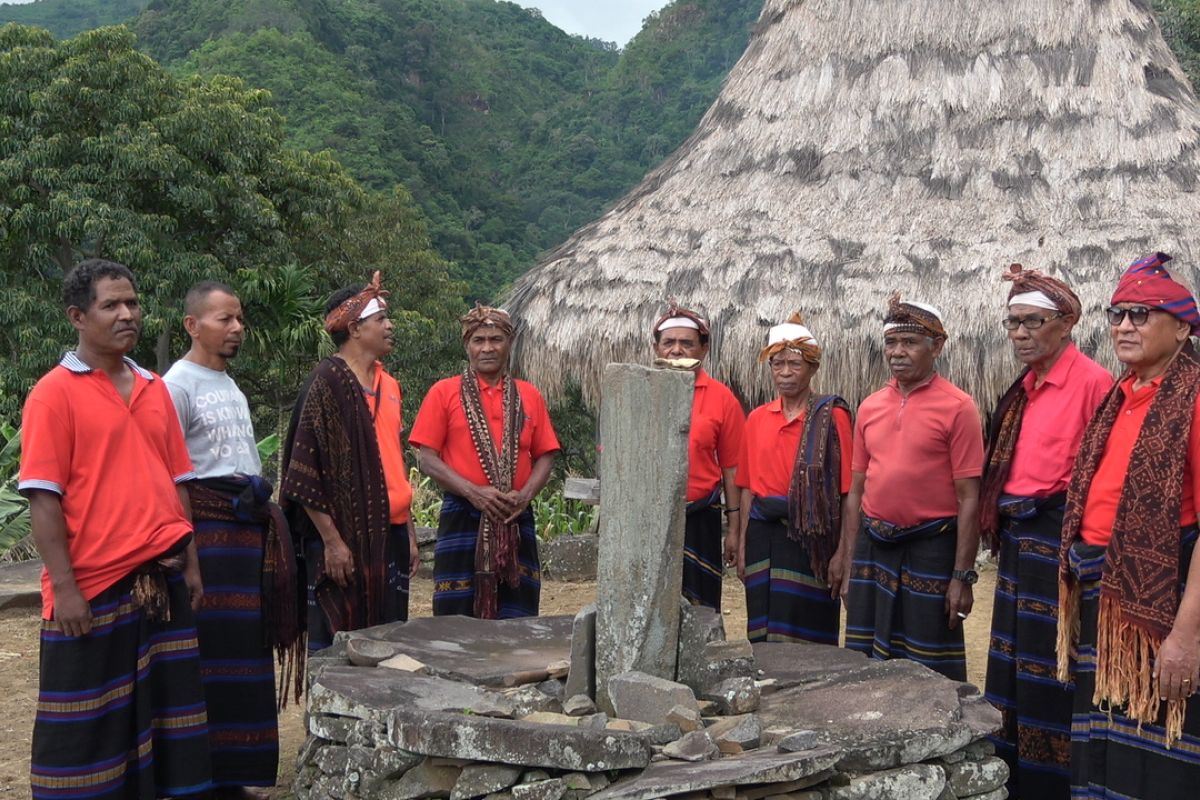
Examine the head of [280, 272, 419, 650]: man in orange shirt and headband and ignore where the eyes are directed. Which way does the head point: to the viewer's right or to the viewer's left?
to the viewer's right

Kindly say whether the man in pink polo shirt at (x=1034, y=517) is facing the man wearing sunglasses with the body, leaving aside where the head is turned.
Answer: no

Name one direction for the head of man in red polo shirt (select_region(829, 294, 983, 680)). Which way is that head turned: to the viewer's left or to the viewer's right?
to the viewer's left

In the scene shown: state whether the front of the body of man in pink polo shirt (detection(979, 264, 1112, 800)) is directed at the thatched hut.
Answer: no

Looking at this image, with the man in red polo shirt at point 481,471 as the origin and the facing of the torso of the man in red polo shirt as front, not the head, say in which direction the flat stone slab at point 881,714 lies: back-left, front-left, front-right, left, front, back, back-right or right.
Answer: front-left

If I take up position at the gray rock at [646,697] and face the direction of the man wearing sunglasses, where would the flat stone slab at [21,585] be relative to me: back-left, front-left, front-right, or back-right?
back-left

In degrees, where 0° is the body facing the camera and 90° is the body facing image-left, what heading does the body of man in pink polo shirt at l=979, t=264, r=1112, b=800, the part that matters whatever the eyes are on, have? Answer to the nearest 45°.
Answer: approximately 45°

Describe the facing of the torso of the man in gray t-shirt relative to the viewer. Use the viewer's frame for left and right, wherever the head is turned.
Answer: facing the viewer and to the right of the viewer

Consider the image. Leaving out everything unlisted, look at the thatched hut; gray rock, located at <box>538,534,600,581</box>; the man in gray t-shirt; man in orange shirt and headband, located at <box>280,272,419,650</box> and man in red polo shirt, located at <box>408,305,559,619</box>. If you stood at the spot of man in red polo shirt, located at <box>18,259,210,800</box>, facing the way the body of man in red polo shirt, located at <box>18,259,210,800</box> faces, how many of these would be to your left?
5

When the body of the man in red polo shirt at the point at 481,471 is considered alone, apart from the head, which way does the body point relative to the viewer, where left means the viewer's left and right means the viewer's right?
facing the viewer

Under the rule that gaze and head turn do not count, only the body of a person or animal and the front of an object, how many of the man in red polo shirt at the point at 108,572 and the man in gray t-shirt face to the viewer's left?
0

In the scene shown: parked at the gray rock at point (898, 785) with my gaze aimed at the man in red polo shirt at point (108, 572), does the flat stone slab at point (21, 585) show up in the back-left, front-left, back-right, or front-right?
front-right

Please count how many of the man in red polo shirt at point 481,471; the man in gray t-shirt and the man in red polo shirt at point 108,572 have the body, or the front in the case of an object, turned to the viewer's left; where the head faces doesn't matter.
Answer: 0

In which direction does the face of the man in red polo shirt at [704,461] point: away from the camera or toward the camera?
toward the camera

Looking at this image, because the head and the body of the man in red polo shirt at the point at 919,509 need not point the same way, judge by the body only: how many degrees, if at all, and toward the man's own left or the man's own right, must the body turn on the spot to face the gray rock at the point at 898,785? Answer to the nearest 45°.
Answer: approximately 45° to the man's own left

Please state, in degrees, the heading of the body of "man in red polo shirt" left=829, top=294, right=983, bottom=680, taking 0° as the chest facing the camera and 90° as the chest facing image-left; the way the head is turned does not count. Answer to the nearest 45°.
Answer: approximately 45°

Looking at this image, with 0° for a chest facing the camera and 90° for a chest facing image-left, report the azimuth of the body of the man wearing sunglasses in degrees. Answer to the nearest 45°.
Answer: approximately 45°
